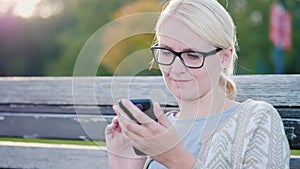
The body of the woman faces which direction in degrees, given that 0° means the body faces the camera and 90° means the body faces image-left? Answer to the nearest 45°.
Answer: approximately 45°

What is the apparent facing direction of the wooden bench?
toward the camera

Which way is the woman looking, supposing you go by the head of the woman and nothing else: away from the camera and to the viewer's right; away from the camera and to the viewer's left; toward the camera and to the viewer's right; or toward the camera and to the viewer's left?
toward the camera and to the viewer's left
